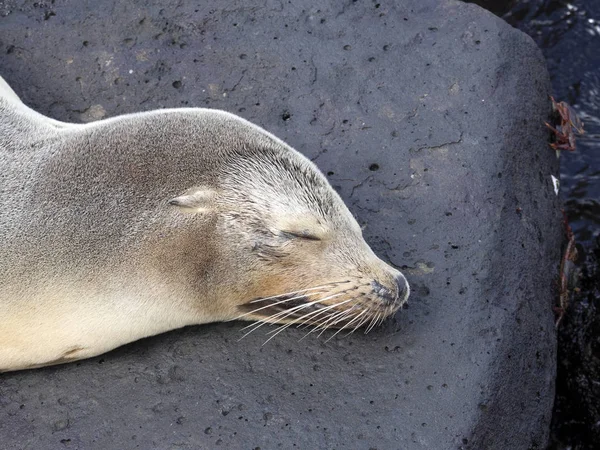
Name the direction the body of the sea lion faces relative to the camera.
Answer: to the viewer's right
